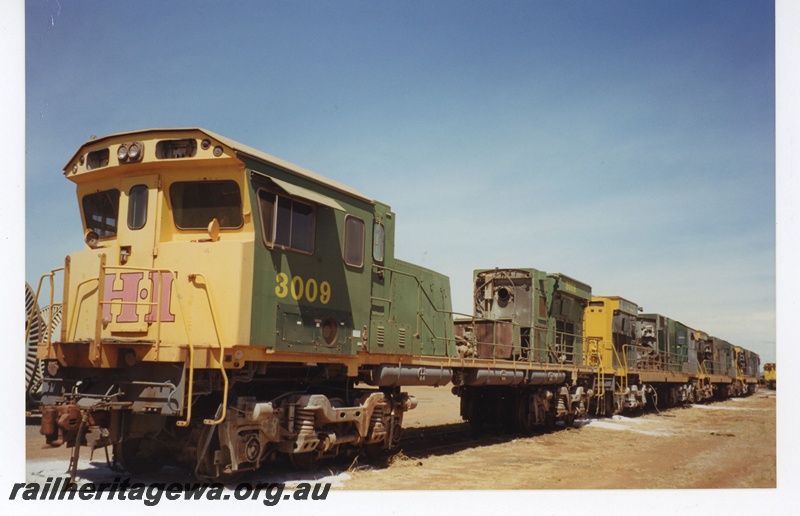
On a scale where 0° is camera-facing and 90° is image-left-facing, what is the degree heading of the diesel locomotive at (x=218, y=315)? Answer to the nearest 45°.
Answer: approximately 45°
